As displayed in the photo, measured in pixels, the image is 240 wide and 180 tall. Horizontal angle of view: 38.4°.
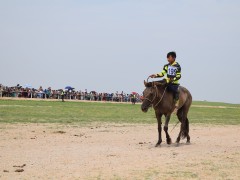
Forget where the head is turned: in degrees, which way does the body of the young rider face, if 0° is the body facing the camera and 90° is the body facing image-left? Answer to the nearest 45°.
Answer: approximately 45°

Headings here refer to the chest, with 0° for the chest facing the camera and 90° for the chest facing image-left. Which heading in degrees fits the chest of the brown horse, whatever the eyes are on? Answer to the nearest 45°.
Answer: approximately 45°
